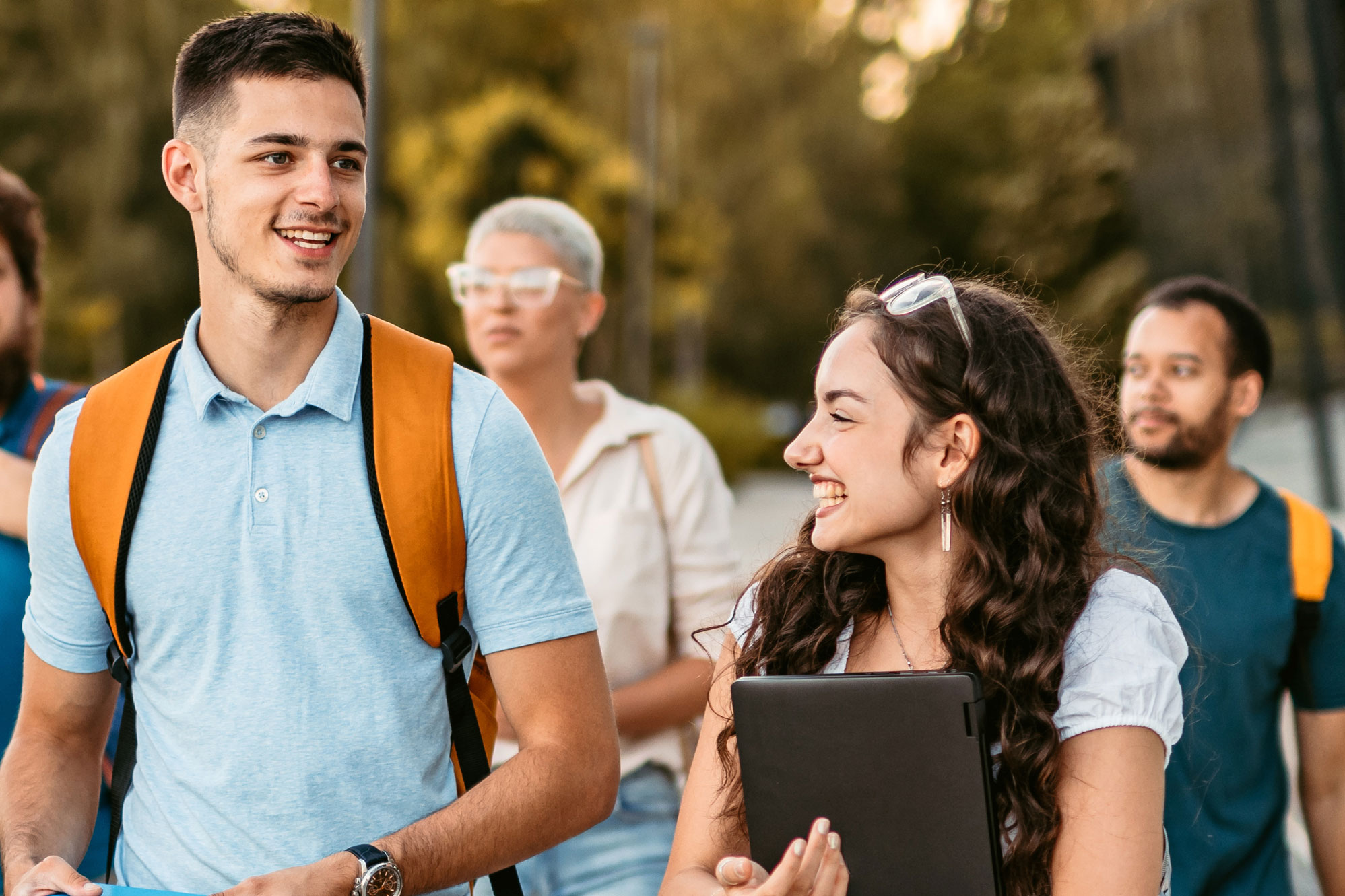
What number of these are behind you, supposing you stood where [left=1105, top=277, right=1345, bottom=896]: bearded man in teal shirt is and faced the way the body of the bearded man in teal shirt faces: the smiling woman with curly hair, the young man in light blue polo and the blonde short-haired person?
0

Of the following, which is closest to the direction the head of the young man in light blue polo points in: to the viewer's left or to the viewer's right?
to the viewer's right

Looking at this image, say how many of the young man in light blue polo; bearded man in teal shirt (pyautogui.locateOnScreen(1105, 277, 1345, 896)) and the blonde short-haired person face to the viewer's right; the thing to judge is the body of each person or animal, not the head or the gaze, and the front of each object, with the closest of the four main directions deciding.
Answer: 0

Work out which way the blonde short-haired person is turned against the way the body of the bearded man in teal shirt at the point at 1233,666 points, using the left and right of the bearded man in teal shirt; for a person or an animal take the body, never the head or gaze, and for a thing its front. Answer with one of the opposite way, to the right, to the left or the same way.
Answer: the same way

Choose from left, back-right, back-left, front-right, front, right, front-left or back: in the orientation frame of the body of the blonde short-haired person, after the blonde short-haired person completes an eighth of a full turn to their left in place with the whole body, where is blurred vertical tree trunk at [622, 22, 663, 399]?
back

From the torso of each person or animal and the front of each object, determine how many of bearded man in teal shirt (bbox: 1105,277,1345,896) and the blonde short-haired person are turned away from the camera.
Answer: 0

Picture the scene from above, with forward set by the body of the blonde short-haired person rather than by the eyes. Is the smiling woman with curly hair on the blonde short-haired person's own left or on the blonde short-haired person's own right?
on the blonde short-haired person's own left

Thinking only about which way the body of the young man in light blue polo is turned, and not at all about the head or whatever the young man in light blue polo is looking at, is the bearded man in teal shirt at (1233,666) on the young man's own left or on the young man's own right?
on the young man's own left

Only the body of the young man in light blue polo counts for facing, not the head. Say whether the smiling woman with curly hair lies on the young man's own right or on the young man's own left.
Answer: on the young man's own left

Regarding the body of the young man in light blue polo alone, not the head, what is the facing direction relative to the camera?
toward the camera

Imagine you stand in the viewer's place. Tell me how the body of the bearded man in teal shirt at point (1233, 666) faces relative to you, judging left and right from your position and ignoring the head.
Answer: facing the viewer and to the left of the viewer

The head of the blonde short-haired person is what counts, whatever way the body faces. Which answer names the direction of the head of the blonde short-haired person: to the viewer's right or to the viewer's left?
to the viewer's left

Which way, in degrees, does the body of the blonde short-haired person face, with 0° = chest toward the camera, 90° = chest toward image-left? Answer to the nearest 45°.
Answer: approximately 45°

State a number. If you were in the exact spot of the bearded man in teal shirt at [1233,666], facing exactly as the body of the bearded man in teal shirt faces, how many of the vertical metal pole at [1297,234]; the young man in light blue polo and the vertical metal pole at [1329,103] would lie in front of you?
1
